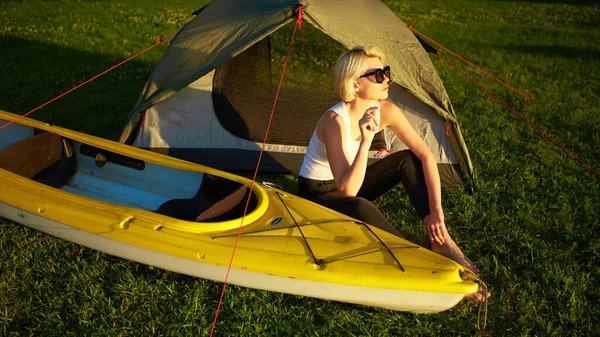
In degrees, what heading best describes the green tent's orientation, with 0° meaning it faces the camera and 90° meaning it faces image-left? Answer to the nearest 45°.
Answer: approximately 0°

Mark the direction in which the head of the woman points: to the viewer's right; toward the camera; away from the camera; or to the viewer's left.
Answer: to the viewer's right

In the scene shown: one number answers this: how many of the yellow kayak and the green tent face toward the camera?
1
